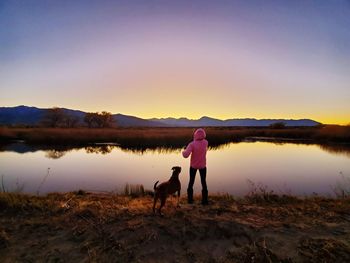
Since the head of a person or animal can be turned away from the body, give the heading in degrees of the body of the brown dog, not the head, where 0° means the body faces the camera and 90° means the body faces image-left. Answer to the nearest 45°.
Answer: approximately 225°

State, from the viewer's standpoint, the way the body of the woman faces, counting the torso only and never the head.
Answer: away from the camera

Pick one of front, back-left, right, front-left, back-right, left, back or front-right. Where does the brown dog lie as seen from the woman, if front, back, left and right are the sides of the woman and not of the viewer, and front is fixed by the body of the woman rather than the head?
back-left

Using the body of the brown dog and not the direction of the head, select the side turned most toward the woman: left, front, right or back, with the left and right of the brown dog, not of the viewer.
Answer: front

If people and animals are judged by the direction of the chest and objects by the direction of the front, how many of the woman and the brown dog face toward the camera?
0
